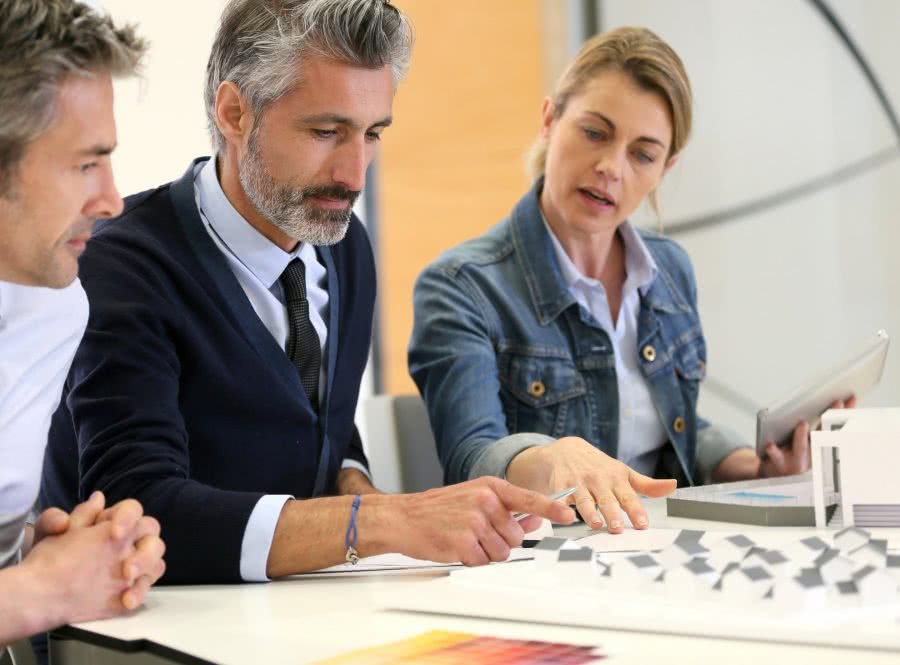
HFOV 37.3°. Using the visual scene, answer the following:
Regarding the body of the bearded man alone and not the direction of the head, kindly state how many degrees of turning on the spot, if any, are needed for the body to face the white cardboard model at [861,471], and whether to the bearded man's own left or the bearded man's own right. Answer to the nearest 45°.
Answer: approximately 45° to the bearded man's own left

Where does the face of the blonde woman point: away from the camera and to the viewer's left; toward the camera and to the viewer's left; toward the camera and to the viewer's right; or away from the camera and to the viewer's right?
toward the camera and to the viewer's left

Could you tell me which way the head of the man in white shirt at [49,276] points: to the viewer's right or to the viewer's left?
to the viewer's right

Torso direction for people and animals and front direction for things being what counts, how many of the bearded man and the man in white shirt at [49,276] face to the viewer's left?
0

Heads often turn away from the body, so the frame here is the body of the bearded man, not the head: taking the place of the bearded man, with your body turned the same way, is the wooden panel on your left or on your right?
on your left

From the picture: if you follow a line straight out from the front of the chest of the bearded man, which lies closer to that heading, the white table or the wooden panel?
the white table

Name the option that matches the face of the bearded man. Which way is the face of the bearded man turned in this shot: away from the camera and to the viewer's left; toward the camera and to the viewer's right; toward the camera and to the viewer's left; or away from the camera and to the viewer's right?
toward the camera and to the viewer's right

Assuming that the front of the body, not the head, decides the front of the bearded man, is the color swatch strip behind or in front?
in front

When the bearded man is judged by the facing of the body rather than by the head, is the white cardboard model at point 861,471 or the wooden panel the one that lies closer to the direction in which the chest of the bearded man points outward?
the white cardboard model

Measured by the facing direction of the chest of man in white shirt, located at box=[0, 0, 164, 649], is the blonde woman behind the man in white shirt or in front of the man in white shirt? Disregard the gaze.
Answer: in front

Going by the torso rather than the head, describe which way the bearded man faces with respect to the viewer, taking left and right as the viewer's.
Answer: facing the viewer and to the right of the viewer

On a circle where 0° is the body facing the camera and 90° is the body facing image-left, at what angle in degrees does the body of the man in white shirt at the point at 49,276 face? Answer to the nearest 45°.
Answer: approximately 270°

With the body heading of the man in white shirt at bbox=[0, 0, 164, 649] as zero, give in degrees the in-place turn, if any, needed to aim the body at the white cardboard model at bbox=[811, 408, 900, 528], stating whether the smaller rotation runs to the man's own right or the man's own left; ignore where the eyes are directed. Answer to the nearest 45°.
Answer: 0° — they already face it
